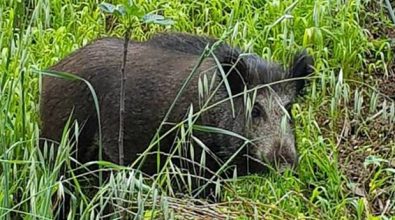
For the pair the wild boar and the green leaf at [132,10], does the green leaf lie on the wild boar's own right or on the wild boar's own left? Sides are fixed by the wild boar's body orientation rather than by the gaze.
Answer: on the wild boar's own right

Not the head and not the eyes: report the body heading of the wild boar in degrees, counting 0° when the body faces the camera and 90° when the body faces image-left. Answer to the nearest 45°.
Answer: approximately 270°
